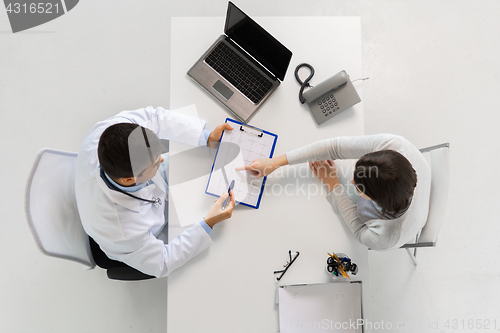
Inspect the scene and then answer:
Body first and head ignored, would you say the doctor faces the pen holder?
yes

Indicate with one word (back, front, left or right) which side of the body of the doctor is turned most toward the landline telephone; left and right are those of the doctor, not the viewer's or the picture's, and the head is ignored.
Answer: front

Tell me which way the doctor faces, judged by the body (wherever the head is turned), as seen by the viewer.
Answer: to the viewer's right

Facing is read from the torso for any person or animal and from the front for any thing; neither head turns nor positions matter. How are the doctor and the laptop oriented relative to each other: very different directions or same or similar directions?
very different directions

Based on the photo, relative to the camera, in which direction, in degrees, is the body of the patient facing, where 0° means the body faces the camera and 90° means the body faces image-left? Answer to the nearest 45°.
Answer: approximately 90°

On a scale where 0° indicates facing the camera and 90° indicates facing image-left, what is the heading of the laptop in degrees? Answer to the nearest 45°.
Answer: approximately 45°

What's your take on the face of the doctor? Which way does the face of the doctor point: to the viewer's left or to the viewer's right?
to the viewer's right

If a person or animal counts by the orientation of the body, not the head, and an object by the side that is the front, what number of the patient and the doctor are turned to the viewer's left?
1

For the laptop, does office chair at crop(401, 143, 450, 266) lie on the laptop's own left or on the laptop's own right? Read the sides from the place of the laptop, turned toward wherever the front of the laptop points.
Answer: on the laptop's own left
